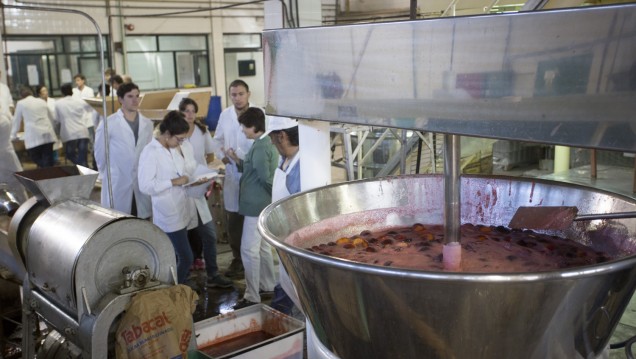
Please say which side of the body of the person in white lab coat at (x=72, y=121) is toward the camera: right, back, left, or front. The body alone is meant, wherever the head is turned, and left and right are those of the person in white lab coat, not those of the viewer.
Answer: back

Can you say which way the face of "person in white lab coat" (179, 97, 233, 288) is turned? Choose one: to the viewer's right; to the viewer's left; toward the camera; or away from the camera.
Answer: toward the camera

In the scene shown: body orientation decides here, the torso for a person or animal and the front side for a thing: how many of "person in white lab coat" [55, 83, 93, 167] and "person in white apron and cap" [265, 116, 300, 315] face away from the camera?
1

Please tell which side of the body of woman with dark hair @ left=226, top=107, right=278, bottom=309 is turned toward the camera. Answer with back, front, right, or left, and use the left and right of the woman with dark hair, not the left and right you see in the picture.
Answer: left

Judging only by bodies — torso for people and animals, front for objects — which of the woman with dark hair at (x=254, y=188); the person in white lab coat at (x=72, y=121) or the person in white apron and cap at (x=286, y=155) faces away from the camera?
the person in white lab coat at (x=72, y=121)

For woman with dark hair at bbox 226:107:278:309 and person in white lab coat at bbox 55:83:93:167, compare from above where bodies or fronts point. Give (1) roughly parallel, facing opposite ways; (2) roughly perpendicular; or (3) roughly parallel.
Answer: roughly perpendicular

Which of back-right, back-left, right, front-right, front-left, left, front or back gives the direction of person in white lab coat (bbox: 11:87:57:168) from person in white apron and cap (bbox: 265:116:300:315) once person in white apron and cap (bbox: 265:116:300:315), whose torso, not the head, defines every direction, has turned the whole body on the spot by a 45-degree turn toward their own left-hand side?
back-right

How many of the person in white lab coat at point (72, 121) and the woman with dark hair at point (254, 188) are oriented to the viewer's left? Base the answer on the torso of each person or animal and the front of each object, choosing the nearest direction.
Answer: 1

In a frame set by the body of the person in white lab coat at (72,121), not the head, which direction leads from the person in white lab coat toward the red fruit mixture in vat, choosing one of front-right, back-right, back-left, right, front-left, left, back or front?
back

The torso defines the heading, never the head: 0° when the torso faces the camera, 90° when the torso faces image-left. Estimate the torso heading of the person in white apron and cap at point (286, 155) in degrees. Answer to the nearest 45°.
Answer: approximately 45°

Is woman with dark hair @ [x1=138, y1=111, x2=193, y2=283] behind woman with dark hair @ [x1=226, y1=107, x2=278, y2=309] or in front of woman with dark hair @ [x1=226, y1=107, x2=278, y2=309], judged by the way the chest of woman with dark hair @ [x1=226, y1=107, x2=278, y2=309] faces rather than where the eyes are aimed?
in front

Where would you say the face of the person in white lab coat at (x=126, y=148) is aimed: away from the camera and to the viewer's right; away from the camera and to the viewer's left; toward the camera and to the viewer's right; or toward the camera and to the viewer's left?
toward the camera and to the viewer's right
